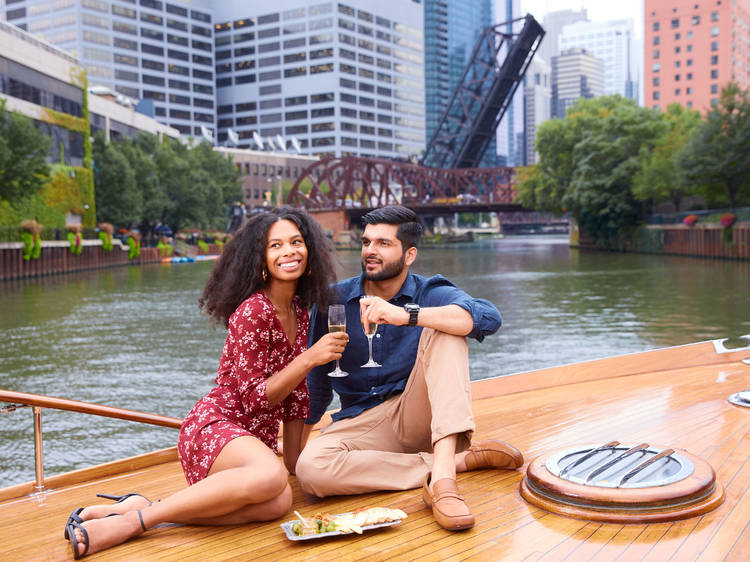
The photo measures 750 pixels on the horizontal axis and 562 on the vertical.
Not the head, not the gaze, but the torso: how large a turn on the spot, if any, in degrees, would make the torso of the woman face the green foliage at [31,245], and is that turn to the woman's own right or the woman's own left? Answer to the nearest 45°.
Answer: approximately 135° to the woman's own left

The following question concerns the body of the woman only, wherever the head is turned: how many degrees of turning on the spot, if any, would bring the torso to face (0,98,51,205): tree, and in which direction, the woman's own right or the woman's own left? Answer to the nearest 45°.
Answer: approximately 135° to the woman's own left

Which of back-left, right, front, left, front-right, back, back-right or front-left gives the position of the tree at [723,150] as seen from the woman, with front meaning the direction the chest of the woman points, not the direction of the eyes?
left

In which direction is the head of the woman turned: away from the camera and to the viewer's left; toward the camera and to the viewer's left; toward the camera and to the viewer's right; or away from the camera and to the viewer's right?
toward the camera and to the viewer's right

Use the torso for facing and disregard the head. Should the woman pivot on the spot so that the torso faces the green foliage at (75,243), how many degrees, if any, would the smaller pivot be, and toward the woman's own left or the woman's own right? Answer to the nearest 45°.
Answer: approximately 135° to the woman's own left

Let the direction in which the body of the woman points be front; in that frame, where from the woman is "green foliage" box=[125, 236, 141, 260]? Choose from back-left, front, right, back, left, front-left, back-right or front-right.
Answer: back-left

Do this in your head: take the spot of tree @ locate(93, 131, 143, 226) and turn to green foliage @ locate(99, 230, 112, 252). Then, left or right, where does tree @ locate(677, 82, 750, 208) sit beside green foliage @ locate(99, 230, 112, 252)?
left

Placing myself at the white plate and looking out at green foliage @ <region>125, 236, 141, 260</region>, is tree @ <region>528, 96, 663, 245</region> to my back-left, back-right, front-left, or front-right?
front-right

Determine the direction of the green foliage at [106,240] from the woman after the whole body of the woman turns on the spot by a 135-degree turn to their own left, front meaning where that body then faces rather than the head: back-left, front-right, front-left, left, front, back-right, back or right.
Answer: front
